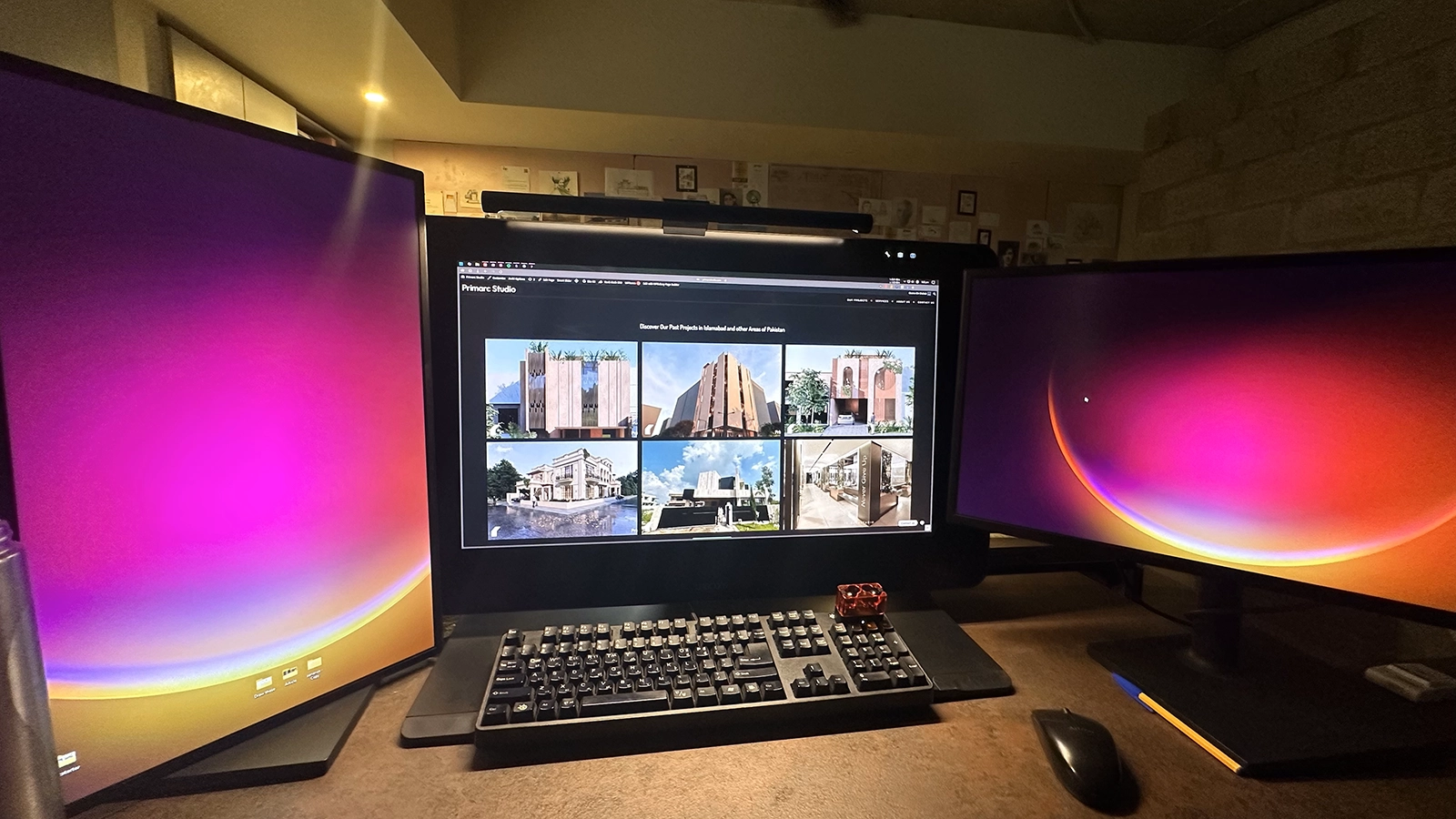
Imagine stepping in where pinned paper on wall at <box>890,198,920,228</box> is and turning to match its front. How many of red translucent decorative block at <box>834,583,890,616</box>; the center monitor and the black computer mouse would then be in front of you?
3

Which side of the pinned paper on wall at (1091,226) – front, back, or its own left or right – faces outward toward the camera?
front

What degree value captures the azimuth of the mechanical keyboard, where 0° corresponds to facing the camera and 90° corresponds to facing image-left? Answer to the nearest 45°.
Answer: approximately 0°

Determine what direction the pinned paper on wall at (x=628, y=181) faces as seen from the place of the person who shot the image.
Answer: facing the viewer

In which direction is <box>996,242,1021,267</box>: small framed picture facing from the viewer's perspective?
toward the camera

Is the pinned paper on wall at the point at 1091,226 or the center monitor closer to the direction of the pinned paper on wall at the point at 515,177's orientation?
the center monitor

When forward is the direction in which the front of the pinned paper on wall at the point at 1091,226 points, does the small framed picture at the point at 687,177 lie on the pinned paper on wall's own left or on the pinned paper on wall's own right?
on the pinned paper on wall's own right

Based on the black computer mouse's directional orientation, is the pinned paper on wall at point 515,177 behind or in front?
in front

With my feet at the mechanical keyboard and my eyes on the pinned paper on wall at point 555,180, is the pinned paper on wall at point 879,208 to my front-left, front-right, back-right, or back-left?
front-right

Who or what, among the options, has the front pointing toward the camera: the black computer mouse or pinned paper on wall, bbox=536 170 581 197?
the pinned paper on wall

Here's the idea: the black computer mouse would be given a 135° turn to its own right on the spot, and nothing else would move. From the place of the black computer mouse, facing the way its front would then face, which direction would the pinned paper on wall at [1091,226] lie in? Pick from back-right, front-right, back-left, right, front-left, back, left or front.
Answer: left
